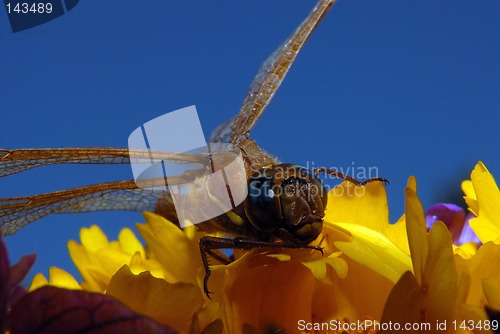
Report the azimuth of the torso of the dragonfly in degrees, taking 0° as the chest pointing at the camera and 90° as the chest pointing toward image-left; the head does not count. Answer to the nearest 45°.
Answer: approximately 315°
